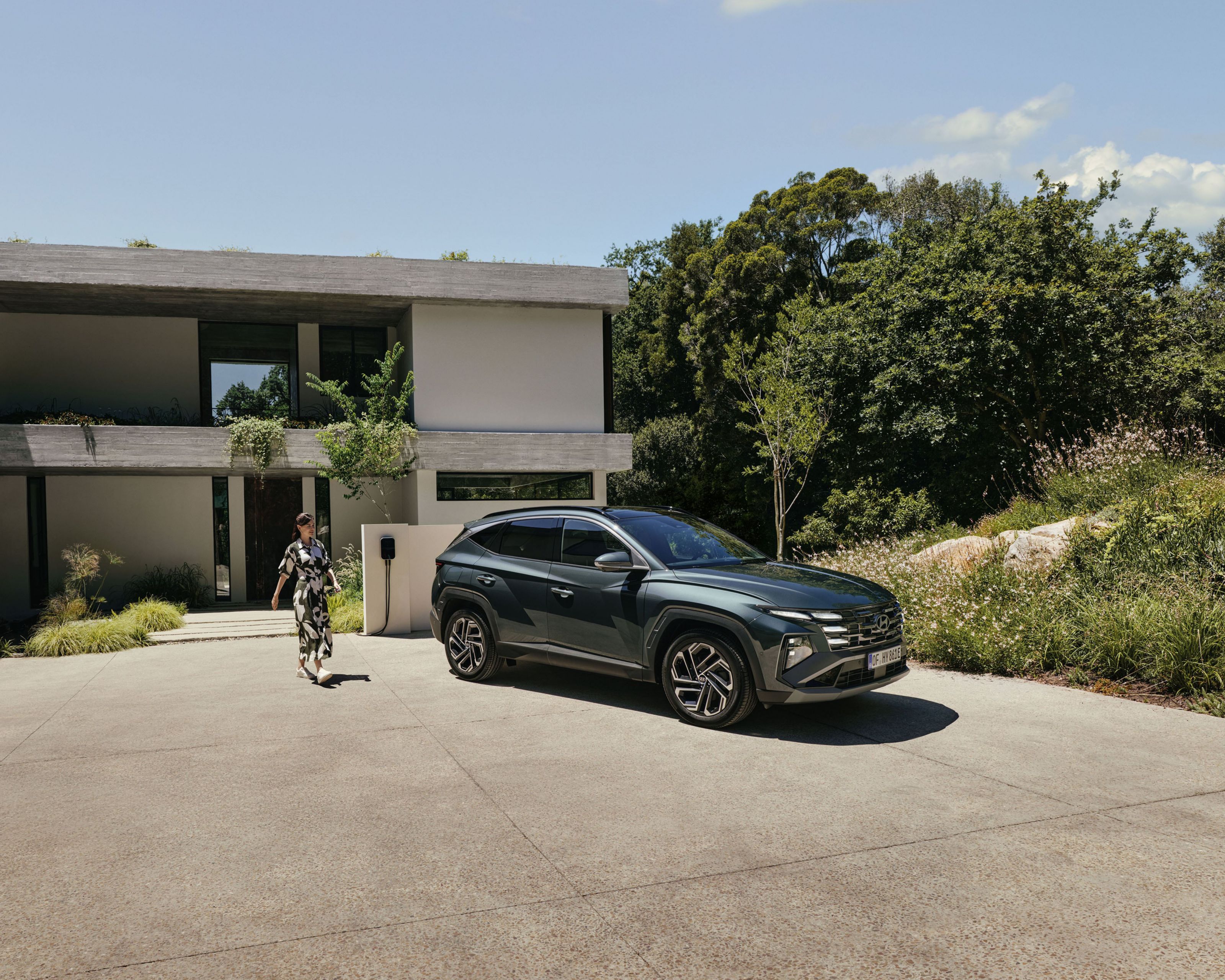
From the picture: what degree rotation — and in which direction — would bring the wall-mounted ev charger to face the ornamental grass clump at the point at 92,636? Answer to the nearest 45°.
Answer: approximately 90° to its right

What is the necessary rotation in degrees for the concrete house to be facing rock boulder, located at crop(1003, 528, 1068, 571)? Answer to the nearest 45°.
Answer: approximately 45° to its left

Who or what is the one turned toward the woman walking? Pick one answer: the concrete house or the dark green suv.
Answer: the concrete house

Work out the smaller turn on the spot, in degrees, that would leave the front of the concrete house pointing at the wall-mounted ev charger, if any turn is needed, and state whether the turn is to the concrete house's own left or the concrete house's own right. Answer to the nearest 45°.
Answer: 0° — it already faces it

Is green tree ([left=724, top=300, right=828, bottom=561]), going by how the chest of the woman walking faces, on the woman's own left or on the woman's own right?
on the woman's own left

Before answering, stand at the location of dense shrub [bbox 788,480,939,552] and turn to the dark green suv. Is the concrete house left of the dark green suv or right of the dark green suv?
right

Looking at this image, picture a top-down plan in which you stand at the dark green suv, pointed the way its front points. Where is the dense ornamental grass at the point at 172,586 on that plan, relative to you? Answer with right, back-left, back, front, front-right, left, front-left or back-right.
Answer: back

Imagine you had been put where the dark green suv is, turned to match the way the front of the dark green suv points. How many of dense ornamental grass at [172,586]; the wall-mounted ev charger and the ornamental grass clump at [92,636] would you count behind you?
3

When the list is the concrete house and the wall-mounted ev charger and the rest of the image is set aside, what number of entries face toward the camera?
2

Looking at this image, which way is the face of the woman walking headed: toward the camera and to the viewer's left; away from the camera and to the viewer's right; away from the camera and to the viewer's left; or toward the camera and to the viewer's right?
toward the camera and to the viewer's right

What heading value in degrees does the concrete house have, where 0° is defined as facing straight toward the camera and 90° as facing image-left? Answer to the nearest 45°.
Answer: approximately 0°

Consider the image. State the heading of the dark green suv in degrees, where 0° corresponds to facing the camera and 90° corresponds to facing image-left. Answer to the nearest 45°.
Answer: approximately 315°
